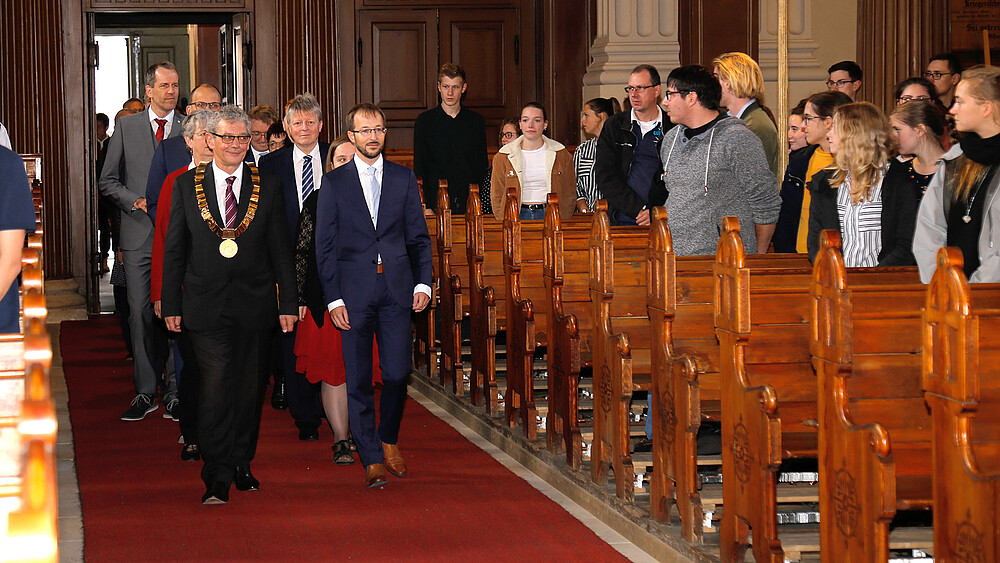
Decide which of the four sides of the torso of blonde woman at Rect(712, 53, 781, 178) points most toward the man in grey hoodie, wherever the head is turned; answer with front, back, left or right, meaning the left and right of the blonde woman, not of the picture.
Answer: left

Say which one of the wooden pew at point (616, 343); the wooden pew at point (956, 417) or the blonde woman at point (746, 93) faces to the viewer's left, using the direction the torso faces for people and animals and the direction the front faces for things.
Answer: the blonde woman

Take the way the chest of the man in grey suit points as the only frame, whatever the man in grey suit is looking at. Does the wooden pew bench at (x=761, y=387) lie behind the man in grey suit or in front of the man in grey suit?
in front

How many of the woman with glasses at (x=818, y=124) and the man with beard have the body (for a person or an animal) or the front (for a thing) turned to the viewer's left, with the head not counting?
1

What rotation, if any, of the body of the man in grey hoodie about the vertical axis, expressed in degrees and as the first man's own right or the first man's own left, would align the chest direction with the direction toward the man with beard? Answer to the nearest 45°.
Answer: approximately 45° to the first man's own right

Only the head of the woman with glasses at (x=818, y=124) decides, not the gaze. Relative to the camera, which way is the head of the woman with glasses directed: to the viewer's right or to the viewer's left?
to the viewer's left

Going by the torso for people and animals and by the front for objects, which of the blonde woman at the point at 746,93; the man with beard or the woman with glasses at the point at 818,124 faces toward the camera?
the man with beard

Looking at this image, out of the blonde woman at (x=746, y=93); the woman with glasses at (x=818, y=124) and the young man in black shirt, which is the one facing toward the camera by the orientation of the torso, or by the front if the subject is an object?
the young man in black shirt

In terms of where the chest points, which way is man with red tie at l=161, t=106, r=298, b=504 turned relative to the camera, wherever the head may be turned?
toward the camera

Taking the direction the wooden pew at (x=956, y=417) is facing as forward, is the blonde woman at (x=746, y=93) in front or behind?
behind

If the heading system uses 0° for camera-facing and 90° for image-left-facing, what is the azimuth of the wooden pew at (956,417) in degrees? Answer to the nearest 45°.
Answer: approximately 315°

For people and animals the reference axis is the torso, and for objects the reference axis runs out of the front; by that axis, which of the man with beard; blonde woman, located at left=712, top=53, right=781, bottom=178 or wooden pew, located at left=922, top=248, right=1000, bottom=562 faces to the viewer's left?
the blonde woman

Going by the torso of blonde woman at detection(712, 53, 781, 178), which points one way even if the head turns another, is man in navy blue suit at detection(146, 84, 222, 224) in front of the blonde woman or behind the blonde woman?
in front

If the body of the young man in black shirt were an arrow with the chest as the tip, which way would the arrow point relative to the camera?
toward the camera

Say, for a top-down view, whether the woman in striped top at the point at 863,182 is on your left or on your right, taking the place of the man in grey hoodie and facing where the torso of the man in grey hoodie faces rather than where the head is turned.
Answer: on your left

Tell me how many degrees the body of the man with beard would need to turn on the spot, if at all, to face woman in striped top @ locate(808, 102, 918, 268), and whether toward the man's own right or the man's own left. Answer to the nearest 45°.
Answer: approximately 45° to the man's own left

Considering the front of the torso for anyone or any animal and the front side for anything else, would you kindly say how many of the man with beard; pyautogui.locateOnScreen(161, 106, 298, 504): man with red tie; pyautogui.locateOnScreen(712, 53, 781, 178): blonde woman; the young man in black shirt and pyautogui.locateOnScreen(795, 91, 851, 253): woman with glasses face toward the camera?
3
